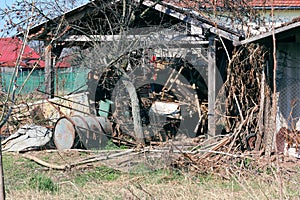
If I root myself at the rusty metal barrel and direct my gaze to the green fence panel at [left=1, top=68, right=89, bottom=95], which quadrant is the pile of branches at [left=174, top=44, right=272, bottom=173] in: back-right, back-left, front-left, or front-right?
back-right

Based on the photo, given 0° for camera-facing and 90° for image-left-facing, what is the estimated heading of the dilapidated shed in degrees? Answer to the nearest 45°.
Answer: approximately 0°

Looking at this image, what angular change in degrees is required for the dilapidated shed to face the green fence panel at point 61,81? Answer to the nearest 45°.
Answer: approximately 135° to its right
